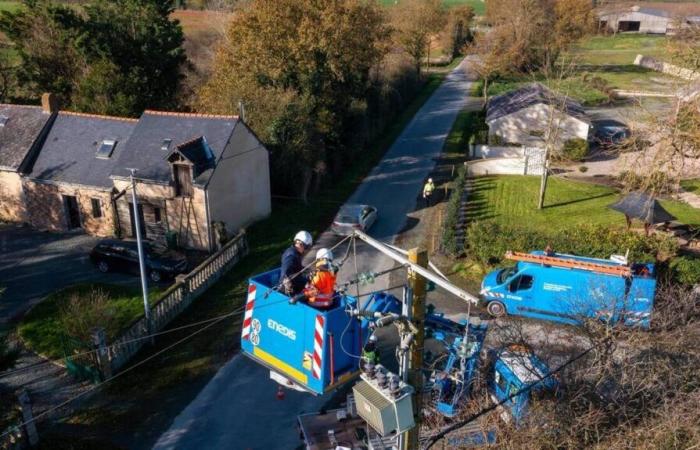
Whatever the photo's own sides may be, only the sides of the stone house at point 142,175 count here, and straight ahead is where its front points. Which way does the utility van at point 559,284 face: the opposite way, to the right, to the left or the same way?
to the right

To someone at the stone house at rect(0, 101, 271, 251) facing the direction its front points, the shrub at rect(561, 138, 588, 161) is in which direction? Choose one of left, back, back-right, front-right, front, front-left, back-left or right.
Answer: back-left

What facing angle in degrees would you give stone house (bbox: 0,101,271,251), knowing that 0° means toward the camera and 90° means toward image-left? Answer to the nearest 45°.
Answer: approximately 45°

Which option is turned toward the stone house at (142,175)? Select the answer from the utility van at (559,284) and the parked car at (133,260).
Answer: the utility van

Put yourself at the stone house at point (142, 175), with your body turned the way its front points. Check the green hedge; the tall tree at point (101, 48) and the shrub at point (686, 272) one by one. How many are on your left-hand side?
2

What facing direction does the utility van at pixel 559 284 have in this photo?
to the viewer's left

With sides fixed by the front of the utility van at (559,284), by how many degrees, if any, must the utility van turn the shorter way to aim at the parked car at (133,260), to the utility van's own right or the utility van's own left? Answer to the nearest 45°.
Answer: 0° — it already faces it
